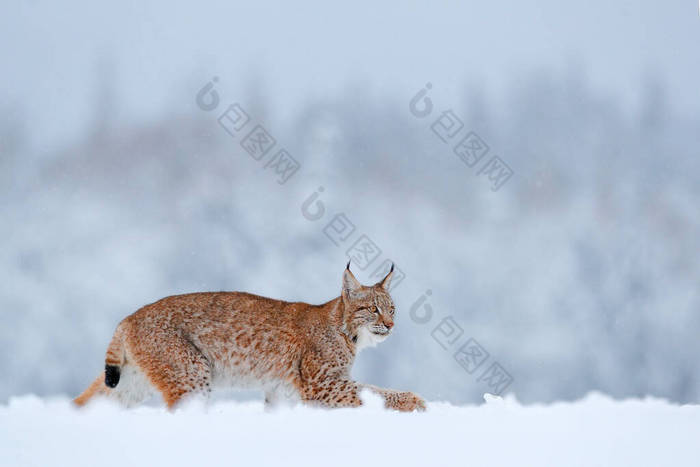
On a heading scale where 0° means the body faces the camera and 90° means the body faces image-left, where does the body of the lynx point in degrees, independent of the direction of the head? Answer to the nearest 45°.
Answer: approximately 270°
